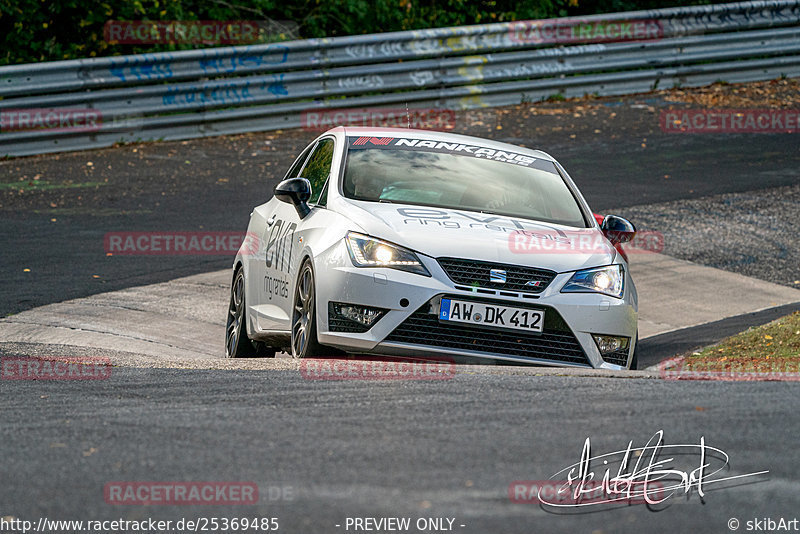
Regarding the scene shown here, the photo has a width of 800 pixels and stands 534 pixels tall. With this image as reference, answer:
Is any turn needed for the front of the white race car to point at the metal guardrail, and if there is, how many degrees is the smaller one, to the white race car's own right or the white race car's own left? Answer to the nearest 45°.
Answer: approximately 135° to the white race car's own left

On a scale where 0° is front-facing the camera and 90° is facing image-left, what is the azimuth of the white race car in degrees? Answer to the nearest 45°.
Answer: approximately 315°
